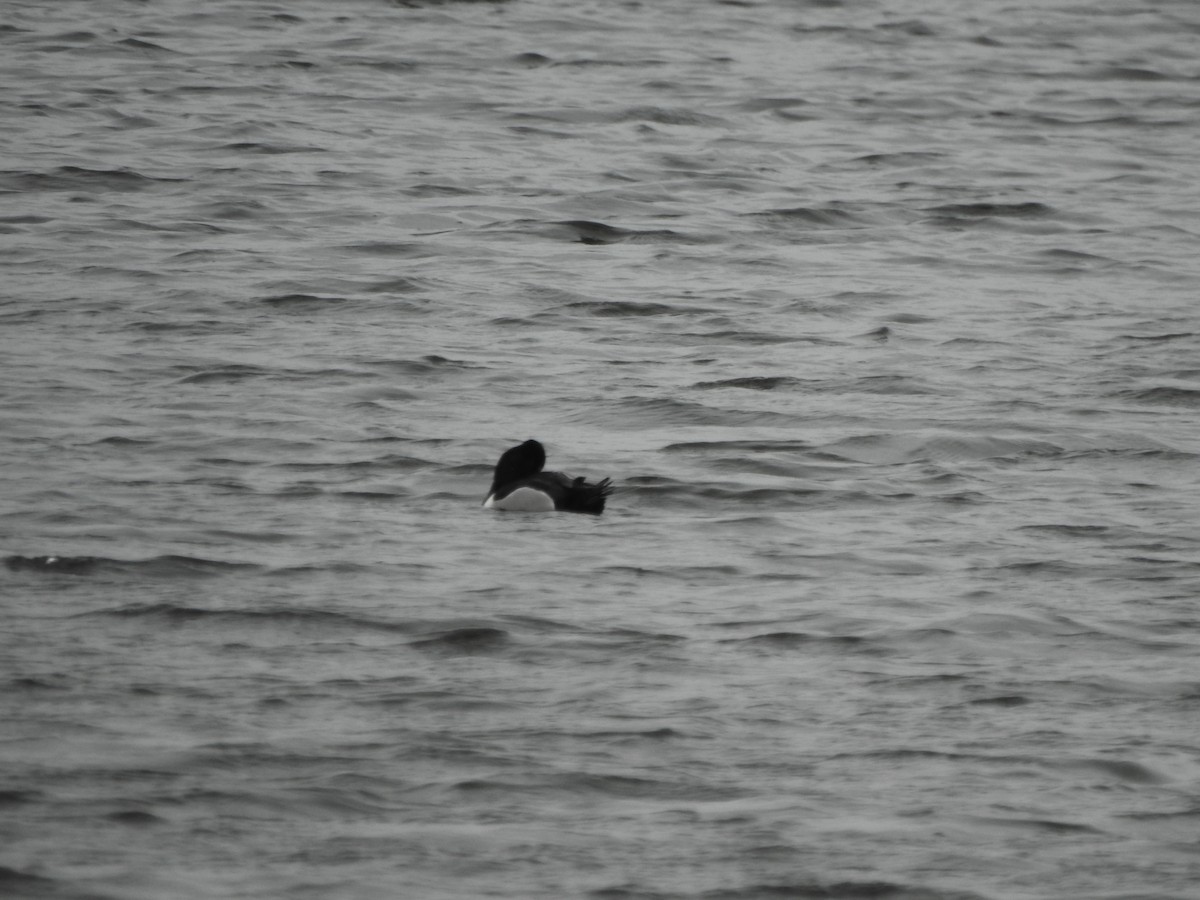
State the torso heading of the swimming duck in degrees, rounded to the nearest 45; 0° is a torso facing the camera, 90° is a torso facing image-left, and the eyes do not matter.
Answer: approximately 90°
